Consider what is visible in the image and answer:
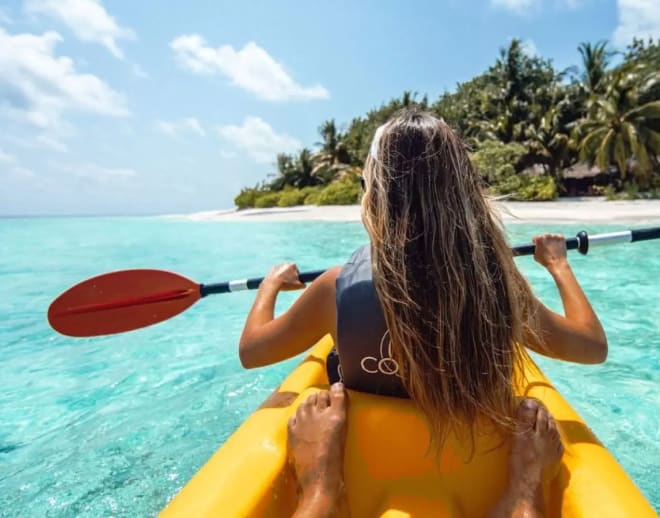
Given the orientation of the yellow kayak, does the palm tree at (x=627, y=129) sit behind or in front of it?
in front

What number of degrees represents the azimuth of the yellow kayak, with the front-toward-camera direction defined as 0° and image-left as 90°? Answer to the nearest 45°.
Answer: approximately 180°

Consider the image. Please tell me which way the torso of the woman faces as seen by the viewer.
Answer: away from the camera

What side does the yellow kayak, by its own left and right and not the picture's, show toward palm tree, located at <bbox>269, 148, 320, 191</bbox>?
front

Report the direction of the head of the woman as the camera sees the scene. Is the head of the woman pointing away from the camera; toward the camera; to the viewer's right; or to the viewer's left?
away from the camera

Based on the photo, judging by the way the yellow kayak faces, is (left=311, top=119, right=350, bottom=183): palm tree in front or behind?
in front

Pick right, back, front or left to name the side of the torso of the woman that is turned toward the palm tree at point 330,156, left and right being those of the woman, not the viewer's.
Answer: front
